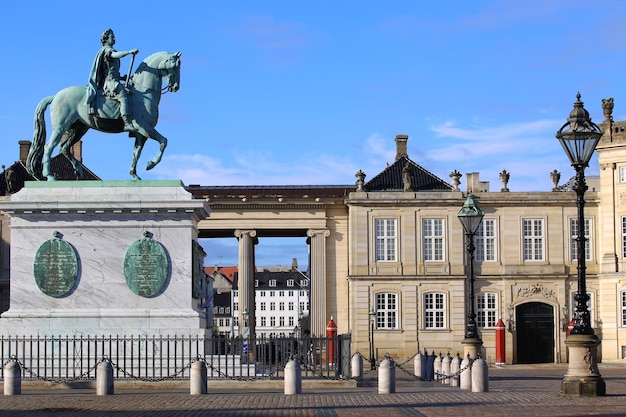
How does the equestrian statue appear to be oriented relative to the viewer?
to the viewer's right

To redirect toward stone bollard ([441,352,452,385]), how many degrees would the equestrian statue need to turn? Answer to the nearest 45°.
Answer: approximately 45° to its left

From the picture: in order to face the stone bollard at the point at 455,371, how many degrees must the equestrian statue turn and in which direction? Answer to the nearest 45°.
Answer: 0° — it already faces it

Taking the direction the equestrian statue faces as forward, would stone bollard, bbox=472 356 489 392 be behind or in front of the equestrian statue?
in front
